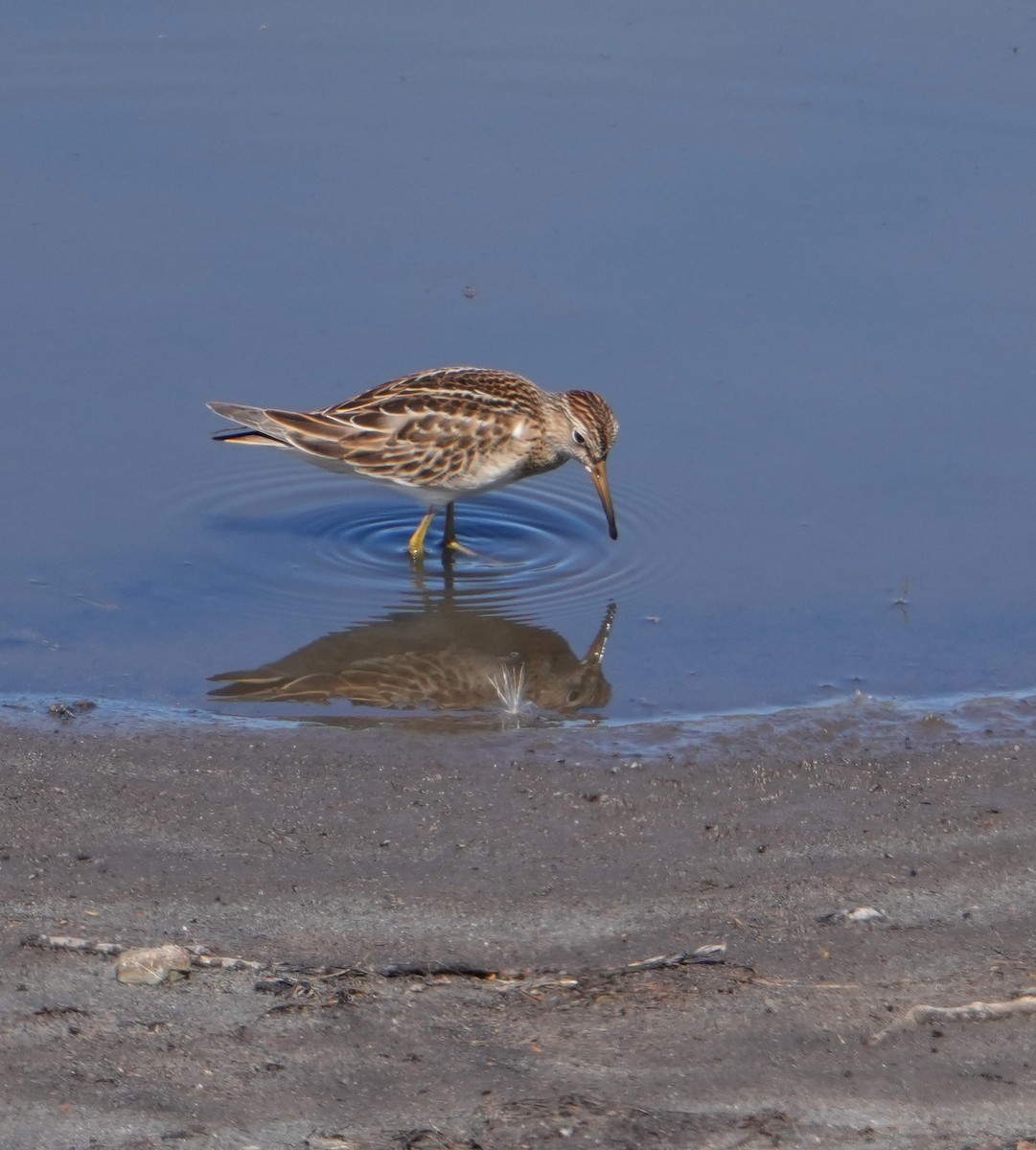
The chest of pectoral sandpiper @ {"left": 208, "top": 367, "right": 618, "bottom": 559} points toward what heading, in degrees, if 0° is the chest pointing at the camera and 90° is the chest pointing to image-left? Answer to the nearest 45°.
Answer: approximately 270°

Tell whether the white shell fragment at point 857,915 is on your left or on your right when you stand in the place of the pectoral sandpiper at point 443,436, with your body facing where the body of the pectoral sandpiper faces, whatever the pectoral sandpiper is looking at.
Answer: on your right

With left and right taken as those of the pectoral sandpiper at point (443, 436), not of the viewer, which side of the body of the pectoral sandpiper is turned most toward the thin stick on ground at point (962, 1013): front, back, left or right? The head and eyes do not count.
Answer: right
